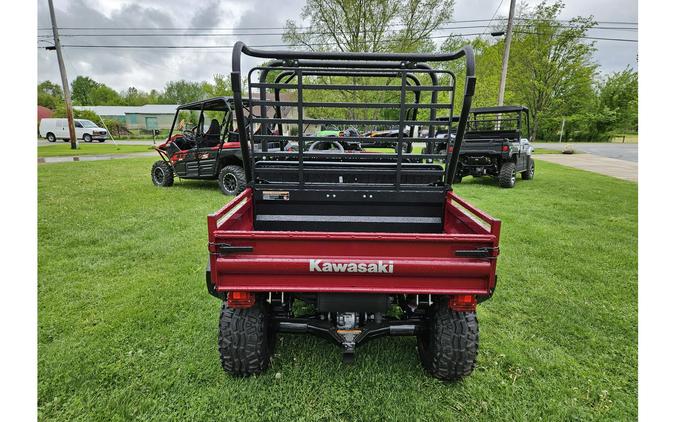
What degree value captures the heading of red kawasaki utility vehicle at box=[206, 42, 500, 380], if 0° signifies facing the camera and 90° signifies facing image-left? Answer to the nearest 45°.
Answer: approximately 180°

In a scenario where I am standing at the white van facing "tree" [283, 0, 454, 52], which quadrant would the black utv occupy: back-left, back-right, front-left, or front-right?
front-right

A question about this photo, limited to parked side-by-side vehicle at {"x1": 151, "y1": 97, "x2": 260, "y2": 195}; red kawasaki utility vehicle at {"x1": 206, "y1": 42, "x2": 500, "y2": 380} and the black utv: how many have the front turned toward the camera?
0

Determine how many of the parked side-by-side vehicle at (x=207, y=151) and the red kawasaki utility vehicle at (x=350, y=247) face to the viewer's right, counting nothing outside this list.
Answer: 0

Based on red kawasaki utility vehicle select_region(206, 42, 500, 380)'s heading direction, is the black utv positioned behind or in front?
in front

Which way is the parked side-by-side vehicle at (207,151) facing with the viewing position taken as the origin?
facing away from the viewer and to the left of the viewer

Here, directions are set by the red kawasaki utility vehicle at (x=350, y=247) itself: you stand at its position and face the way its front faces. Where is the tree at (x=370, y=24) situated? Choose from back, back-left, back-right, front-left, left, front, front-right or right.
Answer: front

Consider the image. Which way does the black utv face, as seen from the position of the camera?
facing away from the viewer and to the right of the viewer
